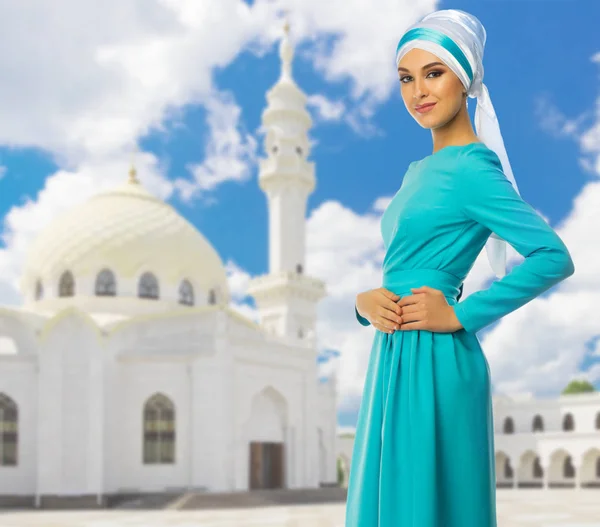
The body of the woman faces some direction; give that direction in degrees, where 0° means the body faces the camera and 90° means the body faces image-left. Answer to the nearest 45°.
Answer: approximately 45°

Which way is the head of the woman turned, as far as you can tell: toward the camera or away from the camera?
toward the camera

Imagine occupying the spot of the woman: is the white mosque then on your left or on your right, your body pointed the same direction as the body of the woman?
on your right
